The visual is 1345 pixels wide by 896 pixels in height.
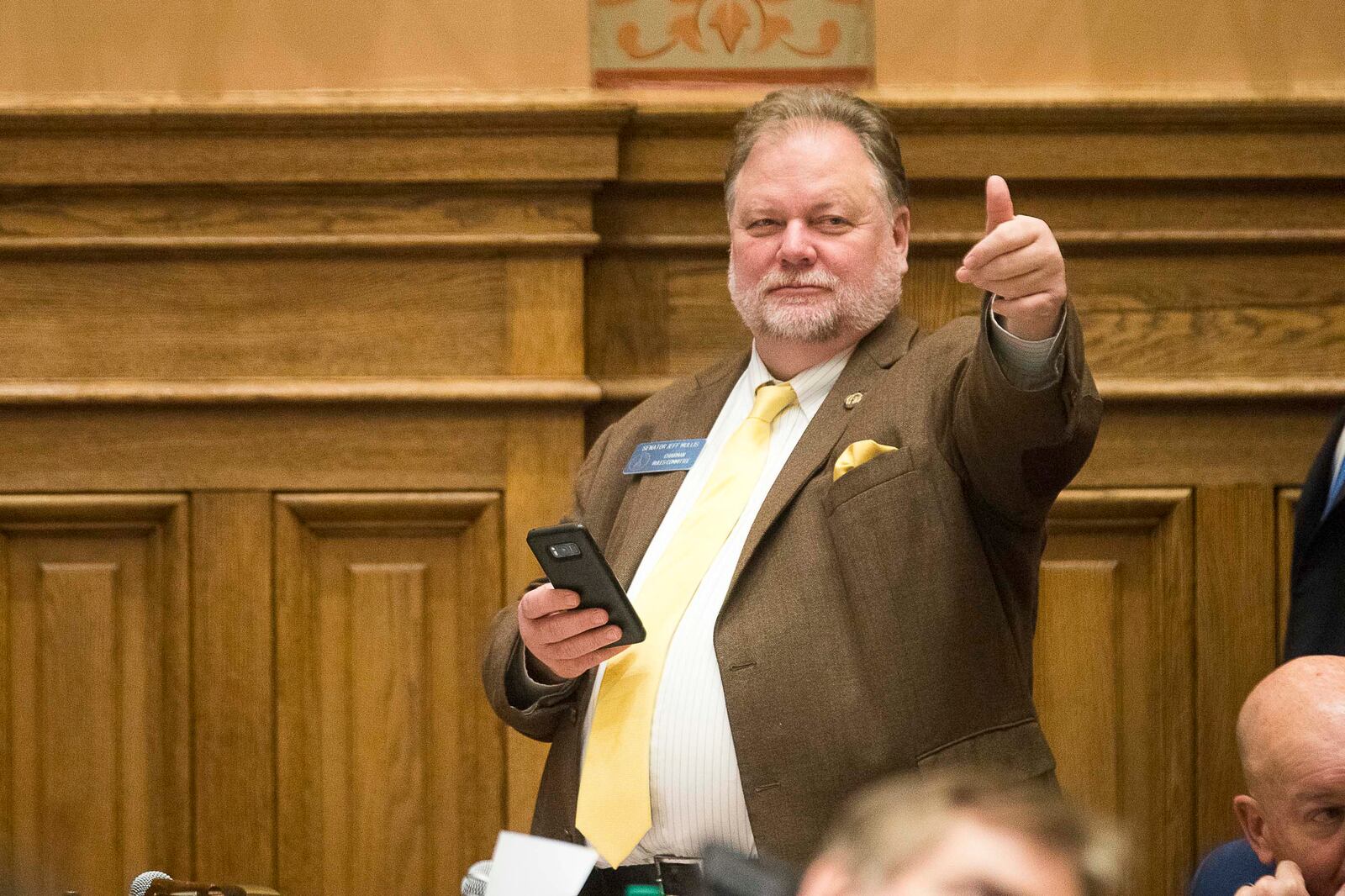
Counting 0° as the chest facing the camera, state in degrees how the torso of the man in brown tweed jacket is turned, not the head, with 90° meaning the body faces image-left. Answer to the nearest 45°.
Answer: approximately 45°

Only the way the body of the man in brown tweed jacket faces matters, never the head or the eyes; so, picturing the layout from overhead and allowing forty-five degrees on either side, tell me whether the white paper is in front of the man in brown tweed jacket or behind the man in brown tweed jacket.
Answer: in front

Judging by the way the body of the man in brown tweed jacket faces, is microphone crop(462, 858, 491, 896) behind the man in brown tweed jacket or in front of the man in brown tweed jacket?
in front

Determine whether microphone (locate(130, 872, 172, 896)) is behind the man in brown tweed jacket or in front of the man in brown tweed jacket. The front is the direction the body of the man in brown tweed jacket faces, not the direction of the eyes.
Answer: in front
